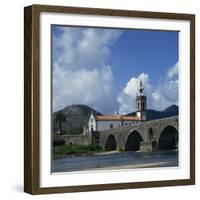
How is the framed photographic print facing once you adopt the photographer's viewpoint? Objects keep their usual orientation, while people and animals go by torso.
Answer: facing the viewer and to the right of the viewer
